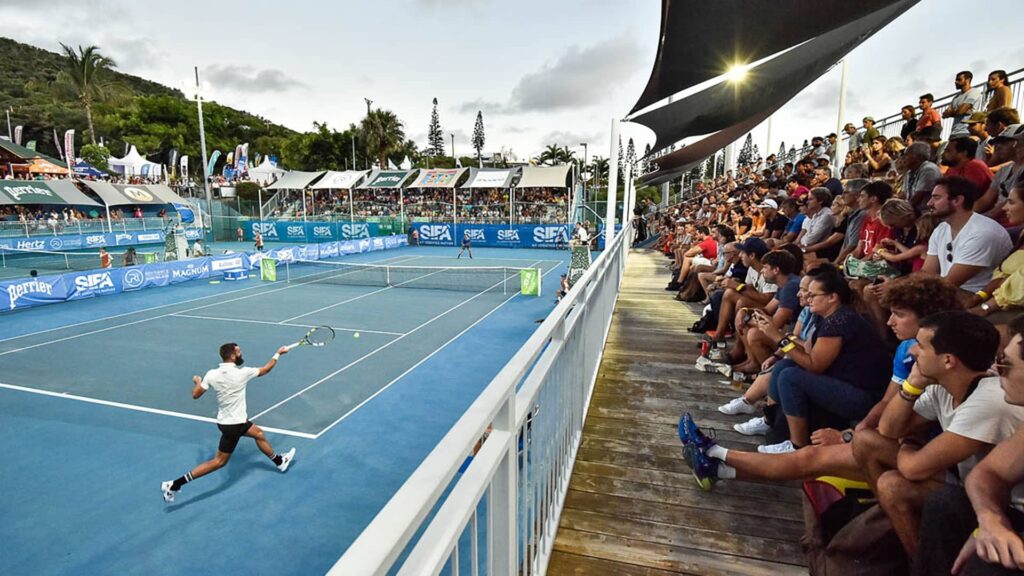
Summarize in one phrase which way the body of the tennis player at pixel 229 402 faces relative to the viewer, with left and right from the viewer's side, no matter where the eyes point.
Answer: facing away from the viewer and to the right of the viewer

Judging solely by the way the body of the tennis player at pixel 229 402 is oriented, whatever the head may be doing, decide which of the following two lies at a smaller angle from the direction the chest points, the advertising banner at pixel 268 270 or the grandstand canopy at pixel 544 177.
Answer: the grandstand canopy

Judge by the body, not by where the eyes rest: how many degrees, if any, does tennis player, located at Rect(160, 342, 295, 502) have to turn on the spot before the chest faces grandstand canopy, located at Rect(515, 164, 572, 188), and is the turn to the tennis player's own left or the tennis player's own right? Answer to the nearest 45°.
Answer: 0° — they already face it

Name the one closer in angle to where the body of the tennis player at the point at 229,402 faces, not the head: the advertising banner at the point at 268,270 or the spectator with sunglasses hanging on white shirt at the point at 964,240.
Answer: the advertising banner

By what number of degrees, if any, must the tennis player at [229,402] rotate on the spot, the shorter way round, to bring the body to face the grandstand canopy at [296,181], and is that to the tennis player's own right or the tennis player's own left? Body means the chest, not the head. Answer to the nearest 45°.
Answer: approximately 45° to the tennis player's own left

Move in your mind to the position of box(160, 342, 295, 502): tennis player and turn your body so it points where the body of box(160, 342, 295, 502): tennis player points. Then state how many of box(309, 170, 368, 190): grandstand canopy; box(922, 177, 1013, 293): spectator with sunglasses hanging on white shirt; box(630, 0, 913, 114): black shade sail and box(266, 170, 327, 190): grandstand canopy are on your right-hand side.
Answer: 2

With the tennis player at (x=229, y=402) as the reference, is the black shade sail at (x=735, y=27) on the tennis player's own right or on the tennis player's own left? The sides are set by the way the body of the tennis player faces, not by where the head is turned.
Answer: on the tennis player's own right

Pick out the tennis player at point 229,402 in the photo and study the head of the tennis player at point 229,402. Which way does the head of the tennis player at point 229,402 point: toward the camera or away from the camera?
away from the camera

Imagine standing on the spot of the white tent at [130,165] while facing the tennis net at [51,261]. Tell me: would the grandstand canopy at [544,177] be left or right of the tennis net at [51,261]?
left

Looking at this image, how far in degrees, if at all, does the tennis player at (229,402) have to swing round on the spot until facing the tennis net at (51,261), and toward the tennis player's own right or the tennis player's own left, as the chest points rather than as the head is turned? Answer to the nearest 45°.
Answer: approximately 45° to the tennis player's own left

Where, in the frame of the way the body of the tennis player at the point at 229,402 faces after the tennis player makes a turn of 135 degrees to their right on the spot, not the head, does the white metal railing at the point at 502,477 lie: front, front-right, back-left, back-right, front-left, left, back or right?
front

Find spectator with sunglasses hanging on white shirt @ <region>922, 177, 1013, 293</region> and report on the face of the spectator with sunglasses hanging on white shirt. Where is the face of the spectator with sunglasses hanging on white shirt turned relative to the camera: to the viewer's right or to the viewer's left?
to the viewer's left

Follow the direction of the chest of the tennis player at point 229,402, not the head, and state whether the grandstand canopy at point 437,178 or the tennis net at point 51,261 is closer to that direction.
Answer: the grandstand canopy

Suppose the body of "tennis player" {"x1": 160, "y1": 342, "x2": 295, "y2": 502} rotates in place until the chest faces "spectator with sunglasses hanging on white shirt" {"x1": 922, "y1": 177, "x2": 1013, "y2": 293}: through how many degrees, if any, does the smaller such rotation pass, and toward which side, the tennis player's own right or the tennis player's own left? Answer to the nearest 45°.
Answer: approximately 90° to the tennis player's own right
